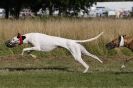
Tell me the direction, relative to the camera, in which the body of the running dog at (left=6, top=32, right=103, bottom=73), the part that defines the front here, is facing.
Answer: to the viewer's left
